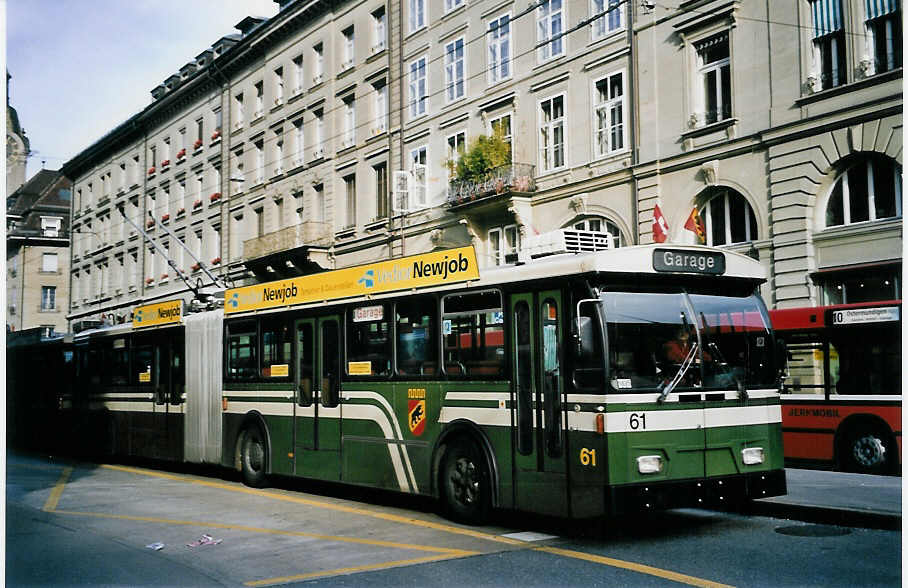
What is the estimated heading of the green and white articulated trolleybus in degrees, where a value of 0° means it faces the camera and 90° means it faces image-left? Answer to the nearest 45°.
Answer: approximately 315°

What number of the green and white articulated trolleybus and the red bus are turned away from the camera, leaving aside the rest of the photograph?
0

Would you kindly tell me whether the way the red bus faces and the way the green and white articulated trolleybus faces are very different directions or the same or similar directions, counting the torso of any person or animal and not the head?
same or similar directions

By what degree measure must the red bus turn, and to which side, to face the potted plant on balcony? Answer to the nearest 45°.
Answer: approximately 180°

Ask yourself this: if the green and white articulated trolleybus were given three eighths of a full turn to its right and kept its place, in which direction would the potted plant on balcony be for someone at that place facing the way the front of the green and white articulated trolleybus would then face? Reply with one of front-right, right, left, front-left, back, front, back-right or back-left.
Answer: right

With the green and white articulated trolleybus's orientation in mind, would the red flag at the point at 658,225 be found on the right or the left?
on its left

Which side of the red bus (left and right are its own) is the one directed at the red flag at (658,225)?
back
